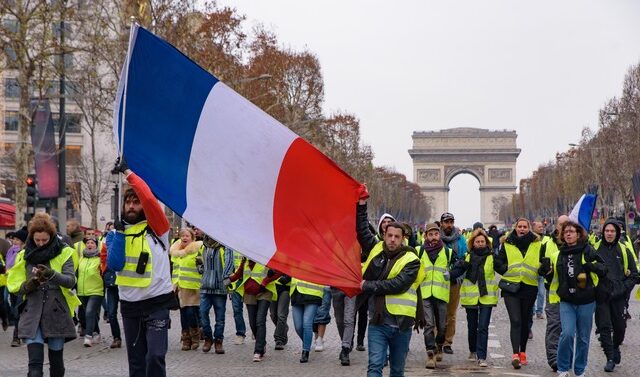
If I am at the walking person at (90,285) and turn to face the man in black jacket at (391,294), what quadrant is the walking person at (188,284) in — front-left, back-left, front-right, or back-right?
front-left

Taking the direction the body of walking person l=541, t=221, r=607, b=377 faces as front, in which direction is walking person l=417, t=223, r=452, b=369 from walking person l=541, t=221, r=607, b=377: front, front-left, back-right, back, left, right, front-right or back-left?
back-right

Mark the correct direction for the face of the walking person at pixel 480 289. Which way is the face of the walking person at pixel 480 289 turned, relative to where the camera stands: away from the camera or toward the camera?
toward the camera

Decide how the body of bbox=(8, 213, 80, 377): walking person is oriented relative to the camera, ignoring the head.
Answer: toward the camera

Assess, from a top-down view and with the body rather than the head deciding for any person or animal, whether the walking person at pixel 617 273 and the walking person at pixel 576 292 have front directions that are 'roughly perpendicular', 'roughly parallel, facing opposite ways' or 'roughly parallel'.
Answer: roughly parallel

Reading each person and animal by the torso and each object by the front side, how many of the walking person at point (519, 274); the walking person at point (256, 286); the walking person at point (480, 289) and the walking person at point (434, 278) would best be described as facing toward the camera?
4

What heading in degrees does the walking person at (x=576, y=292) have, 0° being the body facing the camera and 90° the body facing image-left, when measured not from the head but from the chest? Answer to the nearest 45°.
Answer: approximately 0°

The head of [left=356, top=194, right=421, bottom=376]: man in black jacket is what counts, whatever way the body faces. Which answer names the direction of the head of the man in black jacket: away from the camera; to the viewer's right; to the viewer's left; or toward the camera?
toward the camera

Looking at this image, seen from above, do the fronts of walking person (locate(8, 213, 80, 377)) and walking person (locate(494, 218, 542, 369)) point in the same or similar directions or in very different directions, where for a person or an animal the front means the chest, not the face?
same or similar directions

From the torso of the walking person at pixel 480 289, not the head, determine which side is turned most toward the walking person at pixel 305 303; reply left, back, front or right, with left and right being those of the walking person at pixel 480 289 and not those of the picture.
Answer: right

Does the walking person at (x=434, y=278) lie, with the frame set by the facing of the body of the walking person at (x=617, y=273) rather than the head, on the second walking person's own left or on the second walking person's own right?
on the second walking person's own right

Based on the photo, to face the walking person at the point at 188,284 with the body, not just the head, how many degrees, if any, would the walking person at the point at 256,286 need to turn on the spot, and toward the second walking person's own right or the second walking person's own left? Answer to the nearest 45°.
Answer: approximately 135° to the second walking person's own right

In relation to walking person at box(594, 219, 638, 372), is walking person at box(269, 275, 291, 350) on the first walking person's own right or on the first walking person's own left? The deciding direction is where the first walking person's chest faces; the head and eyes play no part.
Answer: on the first walking person's own right

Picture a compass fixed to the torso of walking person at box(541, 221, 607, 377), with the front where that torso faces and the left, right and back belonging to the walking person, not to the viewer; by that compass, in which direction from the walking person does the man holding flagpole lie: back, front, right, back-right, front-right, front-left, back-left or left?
front-right

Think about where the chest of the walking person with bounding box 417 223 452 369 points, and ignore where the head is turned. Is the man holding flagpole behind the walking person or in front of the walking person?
in front
